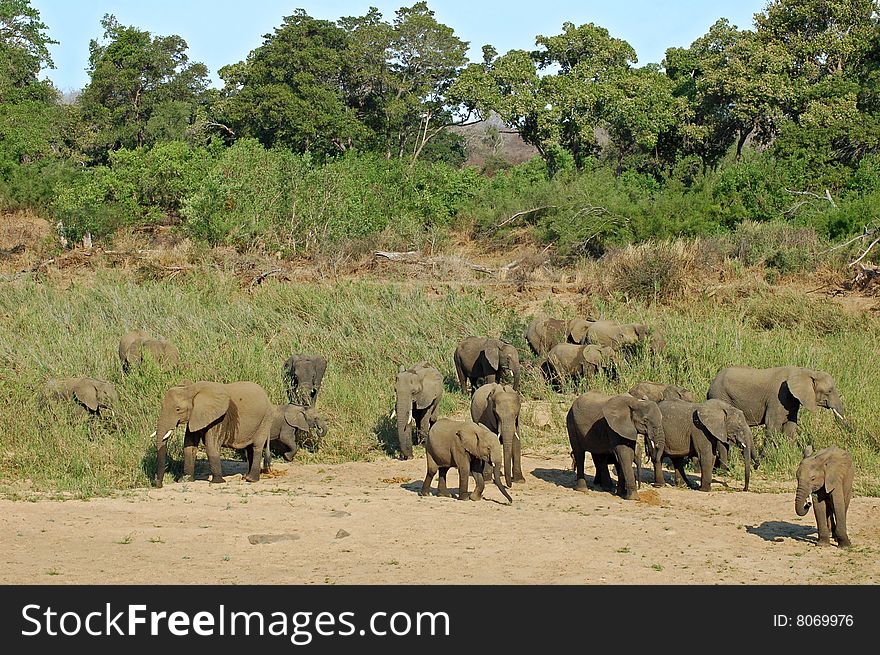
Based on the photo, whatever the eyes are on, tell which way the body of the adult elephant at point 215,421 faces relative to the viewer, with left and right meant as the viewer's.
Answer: facing to the left of the viewer

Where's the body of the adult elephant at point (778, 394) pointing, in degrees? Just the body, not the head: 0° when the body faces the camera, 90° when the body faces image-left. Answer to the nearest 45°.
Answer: approximately 270°

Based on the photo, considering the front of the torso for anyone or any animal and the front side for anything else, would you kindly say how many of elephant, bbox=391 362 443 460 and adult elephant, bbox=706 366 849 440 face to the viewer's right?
1

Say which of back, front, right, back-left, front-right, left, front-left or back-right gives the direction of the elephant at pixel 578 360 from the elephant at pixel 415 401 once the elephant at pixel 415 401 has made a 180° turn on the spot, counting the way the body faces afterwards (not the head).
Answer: front

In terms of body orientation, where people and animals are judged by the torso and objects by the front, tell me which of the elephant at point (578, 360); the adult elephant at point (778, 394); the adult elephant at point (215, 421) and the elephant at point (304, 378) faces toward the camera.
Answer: the elephant at point (304, 378)

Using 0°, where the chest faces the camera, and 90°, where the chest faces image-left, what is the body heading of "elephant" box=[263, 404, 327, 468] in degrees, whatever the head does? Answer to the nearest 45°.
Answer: approximately 270°

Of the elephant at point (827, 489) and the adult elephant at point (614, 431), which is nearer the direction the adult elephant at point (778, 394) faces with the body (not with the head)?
the elephant

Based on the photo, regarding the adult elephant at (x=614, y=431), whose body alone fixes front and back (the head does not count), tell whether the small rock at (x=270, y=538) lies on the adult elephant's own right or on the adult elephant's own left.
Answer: on the adult elephant's own right

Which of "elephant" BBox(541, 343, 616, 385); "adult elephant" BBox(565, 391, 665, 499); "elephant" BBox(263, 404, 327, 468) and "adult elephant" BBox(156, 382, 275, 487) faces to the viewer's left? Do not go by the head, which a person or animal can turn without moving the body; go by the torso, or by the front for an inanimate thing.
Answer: "adult elephant" BBox(156, 382, 275, 487)

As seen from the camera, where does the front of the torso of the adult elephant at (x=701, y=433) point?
to the viewer's right
